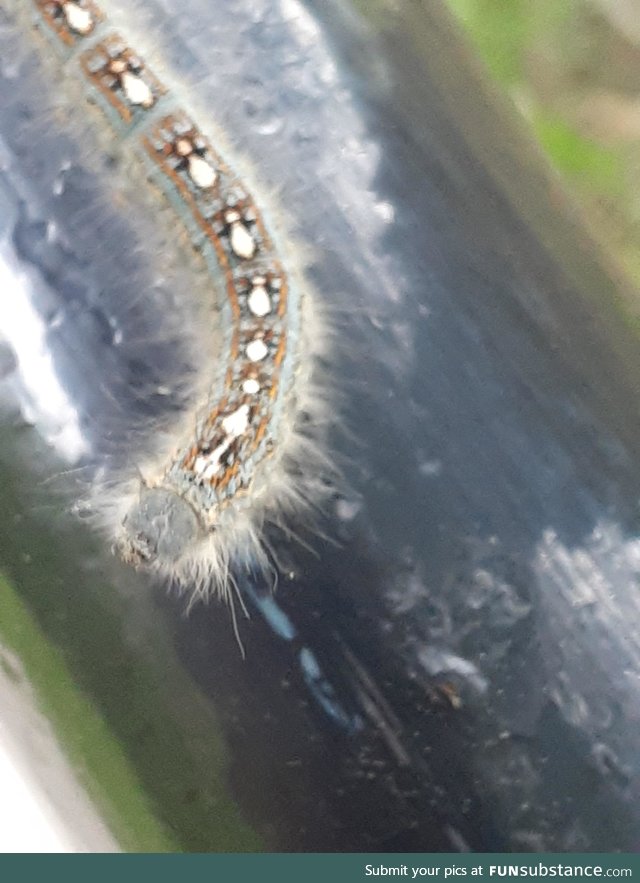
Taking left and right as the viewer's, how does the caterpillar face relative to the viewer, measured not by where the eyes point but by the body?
facing the viewer and to the left of the viewer
